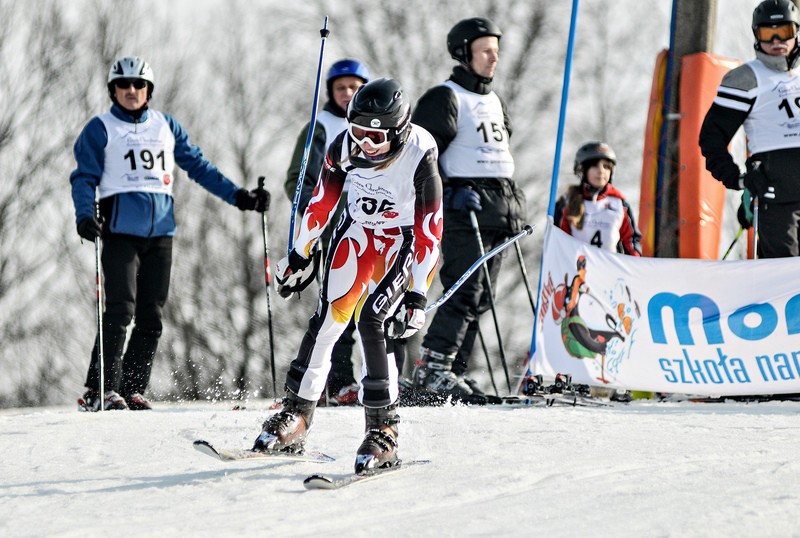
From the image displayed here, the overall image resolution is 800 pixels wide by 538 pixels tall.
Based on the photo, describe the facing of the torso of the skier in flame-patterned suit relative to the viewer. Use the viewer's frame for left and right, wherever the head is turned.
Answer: facing the viewer and to the left of the viewer

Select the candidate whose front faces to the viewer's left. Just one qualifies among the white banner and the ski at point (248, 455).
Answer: the ski

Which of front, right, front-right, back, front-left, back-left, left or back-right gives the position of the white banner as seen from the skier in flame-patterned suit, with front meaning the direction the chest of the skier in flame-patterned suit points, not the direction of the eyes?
back

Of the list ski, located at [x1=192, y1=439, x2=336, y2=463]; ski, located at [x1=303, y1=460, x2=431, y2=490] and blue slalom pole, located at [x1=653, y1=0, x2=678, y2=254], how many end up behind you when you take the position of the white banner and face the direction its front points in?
1

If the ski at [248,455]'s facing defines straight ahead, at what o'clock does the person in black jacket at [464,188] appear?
The person in black jacket is roughly at 4 o'clock from the ski.

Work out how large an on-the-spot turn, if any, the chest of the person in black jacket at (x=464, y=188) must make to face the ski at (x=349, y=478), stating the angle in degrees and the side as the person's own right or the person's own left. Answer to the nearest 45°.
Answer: approximately 45° to the person's own right

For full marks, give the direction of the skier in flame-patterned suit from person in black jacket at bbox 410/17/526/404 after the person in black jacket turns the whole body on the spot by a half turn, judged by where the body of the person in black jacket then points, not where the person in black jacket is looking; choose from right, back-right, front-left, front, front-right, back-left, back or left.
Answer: back-left

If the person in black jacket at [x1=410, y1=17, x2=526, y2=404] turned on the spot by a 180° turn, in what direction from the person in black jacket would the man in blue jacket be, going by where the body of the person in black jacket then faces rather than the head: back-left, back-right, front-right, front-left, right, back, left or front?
front-left

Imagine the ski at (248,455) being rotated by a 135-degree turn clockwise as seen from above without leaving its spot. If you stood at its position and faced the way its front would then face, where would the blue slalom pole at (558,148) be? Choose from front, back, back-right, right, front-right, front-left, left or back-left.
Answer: front

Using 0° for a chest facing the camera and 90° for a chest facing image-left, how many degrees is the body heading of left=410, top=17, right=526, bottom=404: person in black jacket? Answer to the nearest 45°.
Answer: approximately 315°

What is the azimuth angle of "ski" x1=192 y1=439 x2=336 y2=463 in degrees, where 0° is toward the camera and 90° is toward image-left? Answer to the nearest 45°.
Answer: approximately 90°

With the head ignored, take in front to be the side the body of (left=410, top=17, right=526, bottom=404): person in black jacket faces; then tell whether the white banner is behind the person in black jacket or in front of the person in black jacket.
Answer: in front

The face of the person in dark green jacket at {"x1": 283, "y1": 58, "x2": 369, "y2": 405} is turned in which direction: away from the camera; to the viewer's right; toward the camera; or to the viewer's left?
toward the camera

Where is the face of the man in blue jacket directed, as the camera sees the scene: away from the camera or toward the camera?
toward the camera

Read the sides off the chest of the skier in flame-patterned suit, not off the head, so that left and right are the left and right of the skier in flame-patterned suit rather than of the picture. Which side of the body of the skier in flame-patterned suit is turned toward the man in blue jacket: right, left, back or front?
right

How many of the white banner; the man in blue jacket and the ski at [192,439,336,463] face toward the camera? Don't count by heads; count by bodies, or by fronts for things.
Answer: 2

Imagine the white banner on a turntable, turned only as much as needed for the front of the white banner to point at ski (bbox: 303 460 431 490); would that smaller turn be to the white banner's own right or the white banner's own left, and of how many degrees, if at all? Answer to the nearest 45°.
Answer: approximately 45° to the white banner's own right

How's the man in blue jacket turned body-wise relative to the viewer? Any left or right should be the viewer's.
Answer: facing the viewer
